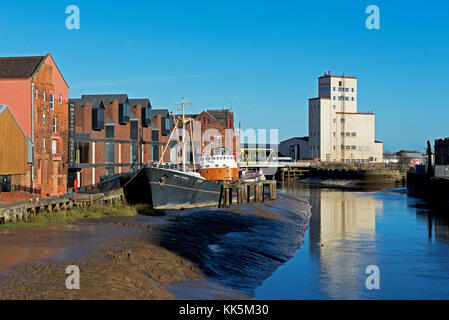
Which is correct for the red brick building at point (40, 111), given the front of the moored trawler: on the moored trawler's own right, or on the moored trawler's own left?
on the moored trawler's own right

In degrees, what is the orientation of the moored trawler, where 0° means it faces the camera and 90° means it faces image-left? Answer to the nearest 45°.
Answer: approximately 45°
